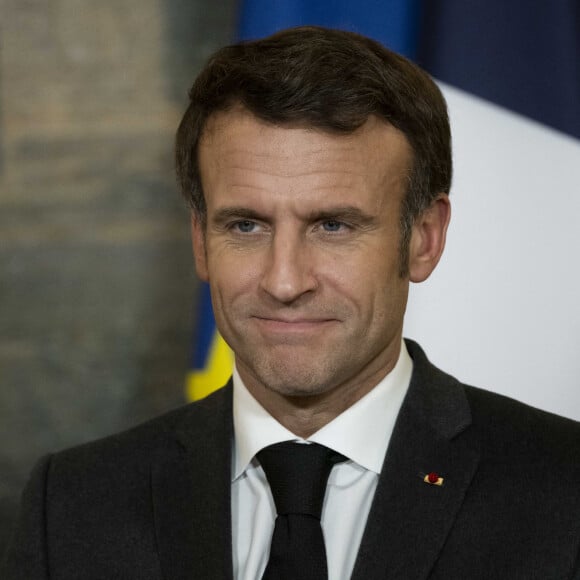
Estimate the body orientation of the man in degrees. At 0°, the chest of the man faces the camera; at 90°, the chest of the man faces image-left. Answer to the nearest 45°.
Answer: approximately 0°
